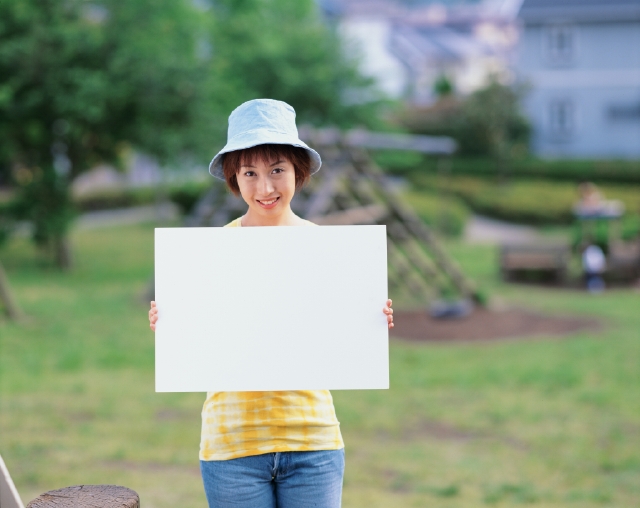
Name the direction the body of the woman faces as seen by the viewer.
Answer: toward the camera

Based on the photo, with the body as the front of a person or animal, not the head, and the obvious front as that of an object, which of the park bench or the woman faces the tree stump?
the park bench

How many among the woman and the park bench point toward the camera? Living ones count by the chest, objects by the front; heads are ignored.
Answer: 2

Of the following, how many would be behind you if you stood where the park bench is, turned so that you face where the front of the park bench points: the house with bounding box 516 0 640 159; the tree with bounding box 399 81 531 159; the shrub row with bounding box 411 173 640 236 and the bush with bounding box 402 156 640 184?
4

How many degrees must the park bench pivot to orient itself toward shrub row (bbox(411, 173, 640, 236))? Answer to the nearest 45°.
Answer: approximately 180°

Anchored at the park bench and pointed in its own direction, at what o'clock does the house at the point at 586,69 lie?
The house is roughly at 6 o'clock from the park bench.

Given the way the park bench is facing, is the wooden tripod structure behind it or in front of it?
in front

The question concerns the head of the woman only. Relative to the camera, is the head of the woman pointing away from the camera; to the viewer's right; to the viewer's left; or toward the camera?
toward the camera

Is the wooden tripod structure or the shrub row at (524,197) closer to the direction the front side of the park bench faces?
the wooden tripod structure

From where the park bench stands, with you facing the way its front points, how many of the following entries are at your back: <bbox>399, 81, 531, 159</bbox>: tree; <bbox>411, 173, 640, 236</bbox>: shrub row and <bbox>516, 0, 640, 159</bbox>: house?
3

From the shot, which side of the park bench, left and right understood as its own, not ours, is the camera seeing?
front

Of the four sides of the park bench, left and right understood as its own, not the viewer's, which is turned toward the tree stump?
front

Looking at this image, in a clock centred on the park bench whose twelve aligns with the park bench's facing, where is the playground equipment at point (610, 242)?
The playground equipment is roughly at 8 o'clock from the park bench.

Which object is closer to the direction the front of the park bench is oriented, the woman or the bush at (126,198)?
the woman

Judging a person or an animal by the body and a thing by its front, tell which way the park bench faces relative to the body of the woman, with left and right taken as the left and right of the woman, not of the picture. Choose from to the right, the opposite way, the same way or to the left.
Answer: the same way

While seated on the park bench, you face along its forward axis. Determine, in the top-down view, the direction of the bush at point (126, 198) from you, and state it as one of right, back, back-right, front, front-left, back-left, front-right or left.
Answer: back-right
